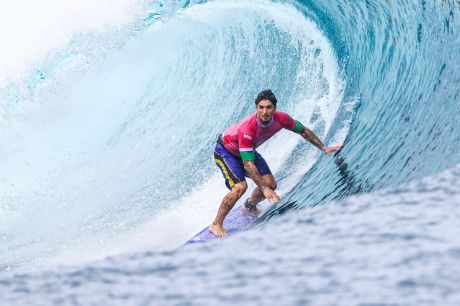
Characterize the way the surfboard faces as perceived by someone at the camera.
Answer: facing the viewer and to the left of the viewer

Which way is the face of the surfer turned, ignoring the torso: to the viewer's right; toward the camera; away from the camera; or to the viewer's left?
toward the camera

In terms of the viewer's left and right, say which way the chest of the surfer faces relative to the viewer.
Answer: facing the viewer and to the right of the viewer
